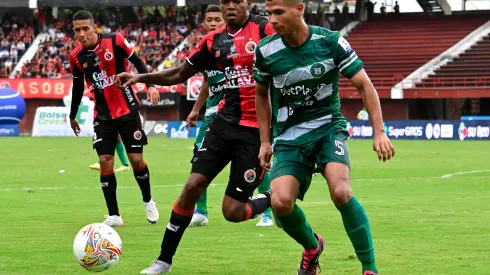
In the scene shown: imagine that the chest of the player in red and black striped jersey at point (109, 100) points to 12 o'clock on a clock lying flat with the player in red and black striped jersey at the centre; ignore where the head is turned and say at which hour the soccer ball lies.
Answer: The soccer ball is roughly at 12 o'clock from the player in red and black striped jersey.

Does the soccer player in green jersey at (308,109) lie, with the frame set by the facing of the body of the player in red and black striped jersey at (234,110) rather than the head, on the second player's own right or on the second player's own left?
on the second player's own left

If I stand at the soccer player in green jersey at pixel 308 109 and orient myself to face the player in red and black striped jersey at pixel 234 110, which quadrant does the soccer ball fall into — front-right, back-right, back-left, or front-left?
front-left

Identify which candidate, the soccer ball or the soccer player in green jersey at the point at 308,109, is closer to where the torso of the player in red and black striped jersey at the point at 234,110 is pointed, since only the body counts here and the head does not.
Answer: the soccer ball

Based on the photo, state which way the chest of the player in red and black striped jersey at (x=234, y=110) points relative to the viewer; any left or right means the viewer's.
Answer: facing the viewer and to the left of the viewer

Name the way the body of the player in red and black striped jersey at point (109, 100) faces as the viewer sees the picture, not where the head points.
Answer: toward the camera

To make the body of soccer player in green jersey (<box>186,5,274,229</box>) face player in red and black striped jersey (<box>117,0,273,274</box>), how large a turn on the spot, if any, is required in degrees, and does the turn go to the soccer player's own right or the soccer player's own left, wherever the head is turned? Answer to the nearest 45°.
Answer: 0° — they already face them

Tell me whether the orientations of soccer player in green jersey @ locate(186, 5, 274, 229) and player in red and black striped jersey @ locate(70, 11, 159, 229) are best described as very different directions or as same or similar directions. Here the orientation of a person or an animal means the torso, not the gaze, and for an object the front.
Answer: same or similar directions

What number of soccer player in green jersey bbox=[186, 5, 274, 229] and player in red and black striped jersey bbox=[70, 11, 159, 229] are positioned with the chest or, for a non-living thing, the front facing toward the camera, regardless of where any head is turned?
2

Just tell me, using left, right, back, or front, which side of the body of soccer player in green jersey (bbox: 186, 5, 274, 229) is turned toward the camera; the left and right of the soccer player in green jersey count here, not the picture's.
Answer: front

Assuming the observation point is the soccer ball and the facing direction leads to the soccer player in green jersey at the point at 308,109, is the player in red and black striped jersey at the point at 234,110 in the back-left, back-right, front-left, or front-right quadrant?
front-left

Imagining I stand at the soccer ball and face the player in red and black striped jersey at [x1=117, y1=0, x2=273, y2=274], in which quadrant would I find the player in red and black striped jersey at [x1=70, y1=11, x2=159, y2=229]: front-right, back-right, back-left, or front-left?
front-left

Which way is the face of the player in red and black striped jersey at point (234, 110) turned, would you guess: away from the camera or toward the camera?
toward the camera

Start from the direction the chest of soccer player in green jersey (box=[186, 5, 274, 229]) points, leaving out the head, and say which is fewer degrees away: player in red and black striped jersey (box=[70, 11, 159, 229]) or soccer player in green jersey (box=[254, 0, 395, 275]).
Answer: the soccer player in green jersey
